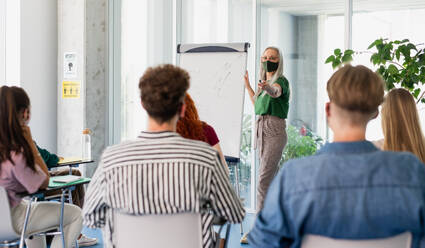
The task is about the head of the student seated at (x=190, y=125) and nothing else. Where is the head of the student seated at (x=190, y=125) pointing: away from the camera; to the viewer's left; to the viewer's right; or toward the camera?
away from the camera

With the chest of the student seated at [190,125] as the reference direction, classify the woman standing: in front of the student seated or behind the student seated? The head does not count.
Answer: in front

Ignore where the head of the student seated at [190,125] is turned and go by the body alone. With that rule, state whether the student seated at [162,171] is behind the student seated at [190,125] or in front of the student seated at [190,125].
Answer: behind

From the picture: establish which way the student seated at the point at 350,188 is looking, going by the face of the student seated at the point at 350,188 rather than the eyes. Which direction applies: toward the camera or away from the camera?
away from the camera

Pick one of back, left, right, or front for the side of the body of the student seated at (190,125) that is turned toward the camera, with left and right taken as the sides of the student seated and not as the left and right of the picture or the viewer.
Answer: back

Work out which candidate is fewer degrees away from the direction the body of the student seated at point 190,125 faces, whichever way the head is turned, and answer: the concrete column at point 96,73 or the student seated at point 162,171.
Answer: the concrete column

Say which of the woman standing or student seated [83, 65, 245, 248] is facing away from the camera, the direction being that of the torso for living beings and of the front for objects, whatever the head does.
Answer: the student seated

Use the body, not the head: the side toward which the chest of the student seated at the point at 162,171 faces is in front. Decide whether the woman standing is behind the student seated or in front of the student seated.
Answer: in front

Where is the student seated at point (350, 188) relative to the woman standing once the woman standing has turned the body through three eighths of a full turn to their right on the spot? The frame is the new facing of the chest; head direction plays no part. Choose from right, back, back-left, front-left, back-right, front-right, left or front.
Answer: back

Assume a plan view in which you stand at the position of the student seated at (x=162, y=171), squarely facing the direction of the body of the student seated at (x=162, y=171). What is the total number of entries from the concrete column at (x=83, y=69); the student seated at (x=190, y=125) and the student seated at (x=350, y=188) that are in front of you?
2

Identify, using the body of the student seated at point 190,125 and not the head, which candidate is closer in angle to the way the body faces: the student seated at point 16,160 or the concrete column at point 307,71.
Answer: the concrete column

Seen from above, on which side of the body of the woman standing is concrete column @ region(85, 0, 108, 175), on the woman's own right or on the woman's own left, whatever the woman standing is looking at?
on the woman's own right

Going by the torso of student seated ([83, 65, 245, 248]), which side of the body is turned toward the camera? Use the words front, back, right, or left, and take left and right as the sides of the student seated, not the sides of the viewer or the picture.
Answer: back

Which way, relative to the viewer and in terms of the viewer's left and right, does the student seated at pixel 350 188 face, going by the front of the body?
facing away from the viewer
